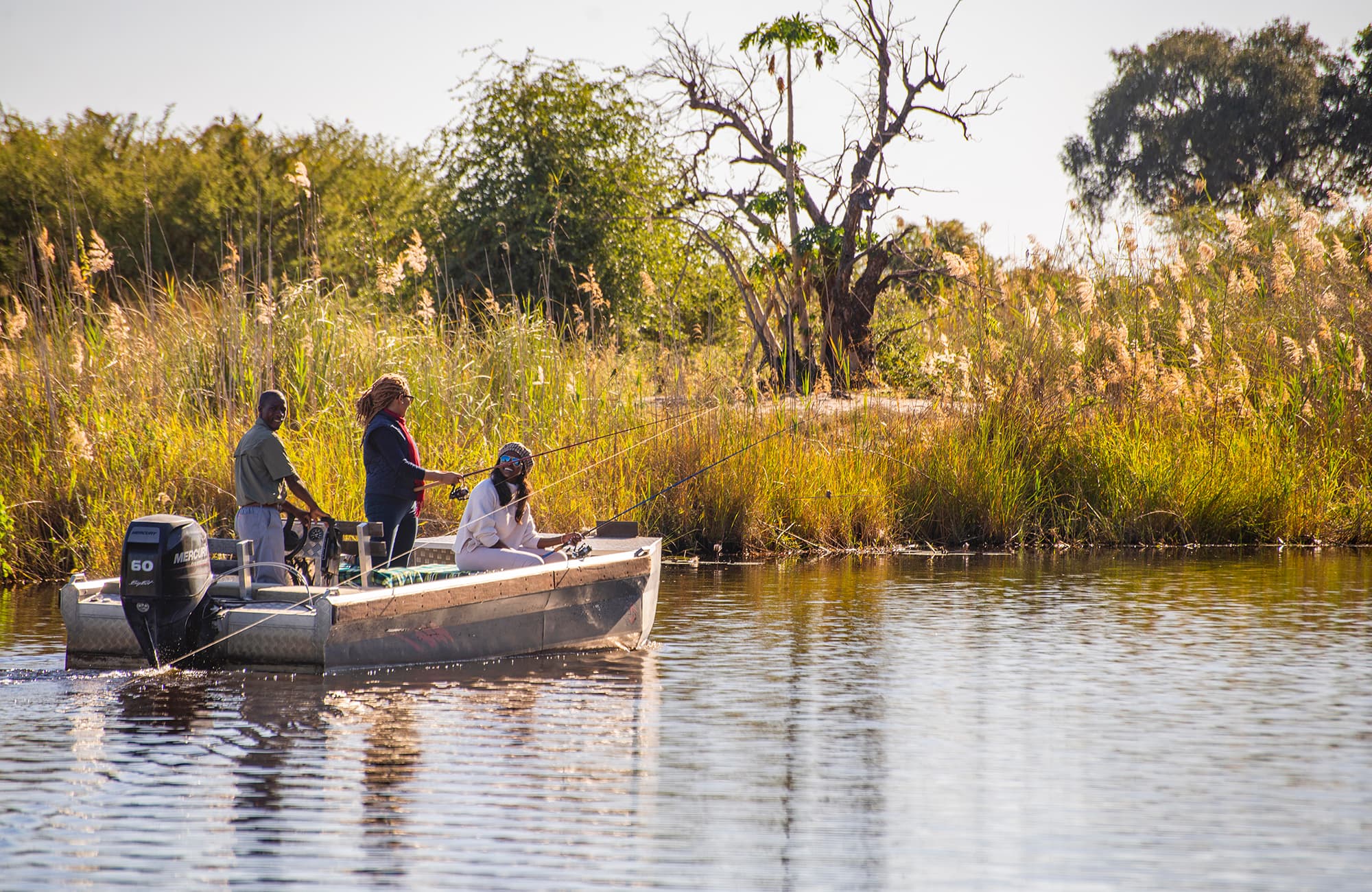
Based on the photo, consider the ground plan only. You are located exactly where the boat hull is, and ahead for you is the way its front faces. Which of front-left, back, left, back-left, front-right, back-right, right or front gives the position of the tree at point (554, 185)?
front-left

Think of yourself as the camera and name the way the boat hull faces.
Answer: facing away from the viewer and to the right of the viewer

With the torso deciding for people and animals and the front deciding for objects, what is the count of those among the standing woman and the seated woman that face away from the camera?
0

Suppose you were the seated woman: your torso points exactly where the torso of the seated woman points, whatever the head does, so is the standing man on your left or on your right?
on your right

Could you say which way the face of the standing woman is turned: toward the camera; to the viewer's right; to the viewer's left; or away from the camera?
to the viewer's right

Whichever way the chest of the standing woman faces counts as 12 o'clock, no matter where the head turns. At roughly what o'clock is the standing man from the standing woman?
The standing man is roughly at 5 o'clock from the standing woman.

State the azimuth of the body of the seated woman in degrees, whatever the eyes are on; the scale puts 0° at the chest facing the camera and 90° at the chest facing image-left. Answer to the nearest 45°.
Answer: approximately 315°

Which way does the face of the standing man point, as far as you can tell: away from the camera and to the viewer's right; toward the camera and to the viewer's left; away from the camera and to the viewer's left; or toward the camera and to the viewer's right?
toward the camera and to the viewer's right

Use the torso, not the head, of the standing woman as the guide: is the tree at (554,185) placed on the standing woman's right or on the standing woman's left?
on the standing woman's left

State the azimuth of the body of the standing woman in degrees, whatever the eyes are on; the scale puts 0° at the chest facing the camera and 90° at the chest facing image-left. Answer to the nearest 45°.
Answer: approximately 270°

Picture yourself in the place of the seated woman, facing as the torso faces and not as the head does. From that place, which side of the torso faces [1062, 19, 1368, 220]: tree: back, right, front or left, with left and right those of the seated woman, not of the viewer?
left

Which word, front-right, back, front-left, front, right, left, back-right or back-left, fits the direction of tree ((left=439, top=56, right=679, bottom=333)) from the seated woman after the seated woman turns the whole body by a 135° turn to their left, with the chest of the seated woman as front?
front
